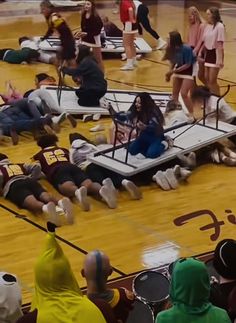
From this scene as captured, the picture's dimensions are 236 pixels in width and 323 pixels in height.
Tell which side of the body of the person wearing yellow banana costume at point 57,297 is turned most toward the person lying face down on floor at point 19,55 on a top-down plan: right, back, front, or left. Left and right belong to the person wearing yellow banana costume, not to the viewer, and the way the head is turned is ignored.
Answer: front

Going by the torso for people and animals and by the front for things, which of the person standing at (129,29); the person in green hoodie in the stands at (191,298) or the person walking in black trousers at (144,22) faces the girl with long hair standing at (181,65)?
the person in green hoodie in the stands

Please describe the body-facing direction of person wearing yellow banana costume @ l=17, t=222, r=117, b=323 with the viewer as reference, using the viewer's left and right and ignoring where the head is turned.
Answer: facing away from the viewer

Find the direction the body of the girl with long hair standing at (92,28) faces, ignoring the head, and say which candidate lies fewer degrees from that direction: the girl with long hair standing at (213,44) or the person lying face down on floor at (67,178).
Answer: the person lying face down on floor

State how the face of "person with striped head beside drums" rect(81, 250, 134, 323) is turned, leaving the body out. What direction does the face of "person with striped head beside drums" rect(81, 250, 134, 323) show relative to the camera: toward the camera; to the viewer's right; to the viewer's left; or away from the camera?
away from the camera

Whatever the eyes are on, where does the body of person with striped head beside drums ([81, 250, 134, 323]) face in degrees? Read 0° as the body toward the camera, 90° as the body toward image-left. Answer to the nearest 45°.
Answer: approximately 180°

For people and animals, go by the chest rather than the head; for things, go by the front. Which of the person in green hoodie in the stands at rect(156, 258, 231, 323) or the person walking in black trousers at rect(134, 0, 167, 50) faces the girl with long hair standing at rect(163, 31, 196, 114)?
the person in green hoodie in the stands

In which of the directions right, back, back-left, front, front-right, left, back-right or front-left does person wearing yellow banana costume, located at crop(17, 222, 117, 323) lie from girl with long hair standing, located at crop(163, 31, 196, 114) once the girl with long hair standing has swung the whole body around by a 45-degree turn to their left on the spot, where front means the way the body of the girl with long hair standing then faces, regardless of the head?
front

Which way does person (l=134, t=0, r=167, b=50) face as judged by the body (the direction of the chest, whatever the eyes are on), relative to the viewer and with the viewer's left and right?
facing to the left of the viewer

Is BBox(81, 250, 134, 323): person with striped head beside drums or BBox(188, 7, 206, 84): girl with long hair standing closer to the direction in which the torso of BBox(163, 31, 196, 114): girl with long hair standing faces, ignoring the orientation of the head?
the person with striped head beside drums

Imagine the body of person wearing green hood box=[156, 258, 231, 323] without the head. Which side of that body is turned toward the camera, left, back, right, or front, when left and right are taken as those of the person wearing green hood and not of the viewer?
back

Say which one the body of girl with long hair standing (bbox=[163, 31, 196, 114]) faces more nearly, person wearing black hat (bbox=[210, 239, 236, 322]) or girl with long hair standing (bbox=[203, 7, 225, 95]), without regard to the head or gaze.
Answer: the person wearing black hat

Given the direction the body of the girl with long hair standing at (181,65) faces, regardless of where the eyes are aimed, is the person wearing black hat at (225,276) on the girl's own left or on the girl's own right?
on the girl's own left
